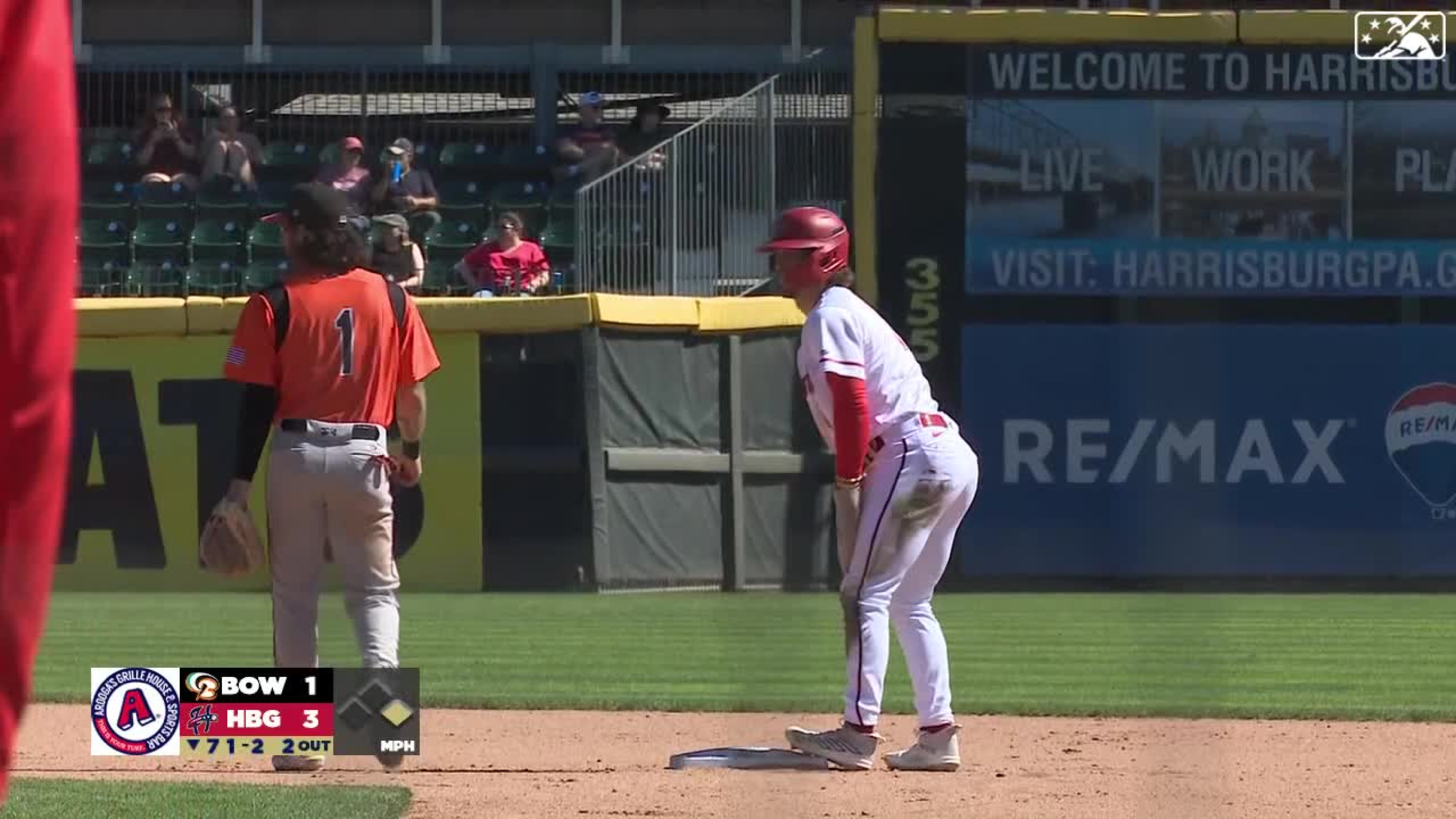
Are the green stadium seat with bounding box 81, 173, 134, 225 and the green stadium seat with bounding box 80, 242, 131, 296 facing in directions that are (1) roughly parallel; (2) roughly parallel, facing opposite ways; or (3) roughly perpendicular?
roughly parallel

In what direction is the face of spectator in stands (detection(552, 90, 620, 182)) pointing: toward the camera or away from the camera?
toward the camera

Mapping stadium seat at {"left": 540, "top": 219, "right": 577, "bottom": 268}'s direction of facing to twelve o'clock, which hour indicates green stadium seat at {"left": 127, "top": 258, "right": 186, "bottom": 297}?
The green stadium seat is roughly at 3 o'clock from the stadium seat.

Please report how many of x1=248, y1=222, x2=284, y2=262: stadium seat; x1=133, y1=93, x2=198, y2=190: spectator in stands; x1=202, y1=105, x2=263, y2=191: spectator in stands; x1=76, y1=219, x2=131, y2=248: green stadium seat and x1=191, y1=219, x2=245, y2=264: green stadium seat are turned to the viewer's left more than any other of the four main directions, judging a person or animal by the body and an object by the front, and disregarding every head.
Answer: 0

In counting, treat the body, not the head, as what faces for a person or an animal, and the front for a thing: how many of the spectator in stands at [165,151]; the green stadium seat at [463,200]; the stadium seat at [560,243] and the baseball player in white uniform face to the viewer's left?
1

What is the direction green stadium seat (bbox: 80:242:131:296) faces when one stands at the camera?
facing the viewer

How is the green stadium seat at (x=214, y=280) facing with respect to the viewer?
toward the camera

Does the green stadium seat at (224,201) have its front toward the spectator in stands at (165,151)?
no

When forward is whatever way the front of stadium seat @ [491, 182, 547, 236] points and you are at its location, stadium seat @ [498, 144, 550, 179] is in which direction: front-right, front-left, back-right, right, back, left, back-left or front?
back

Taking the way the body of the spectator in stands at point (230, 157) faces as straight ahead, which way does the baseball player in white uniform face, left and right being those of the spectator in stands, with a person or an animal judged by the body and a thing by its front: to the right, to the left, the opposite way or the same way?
to the right

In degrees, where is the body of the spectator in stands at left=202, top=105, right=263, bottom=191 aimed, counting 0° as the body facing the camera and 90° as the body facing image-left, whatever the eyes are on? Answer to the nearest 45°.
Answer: approximately 0°

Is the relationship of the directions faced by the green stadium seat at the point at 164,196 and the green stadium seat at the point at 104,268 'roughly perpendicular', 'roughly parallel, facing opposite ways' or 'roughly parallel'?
roughly parallel

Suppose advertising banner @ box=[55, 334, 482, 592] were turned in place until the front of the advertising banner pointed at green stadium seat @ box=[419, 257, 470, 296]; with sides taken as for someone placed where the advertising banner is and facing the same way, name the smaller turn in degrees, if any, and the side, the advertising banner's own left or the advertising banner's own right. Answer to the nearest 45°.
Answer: approximately 135° to the advertising banner's own left

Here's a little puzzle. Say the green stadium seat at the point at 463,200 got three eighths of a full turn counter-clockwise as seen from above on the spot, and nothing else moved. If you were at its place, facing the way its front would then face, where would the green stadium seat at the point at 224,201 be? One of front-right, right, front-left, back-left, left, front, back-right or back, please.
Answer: back-left

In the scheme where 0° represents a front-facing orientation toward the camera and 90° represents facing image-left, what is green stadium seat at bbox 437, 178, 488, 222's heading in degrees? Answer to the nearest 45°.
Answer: approximately 0°

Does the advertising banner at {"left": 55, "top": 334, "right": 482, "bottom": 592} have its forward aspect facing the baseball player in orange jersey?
yes

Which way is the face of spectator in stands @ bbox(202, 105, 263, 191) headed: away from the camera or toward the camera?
toward the camera

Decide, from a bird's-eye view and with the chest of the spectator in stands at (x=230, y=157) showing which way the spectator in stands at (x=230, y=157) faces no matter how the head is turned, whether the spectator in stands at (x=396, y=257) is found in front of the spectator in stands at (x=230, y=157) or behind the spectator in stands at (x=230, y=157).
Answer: in front

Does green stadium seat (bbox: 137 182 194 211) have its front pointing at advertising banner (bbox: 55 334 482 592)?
yes

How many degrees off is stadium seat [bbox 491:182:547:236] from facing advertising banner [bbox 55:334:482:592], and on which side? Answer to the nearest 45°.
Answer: approximately 45° to its right
